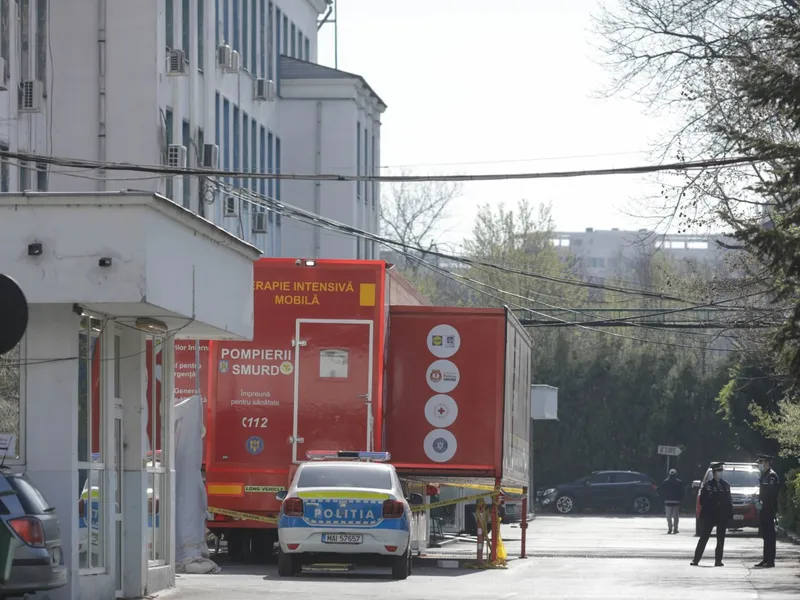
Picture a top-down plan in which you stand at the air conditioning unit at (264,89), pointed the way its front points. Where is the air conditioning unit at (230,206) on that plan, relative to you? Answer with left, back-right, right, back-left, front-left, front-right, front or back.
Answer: front-right

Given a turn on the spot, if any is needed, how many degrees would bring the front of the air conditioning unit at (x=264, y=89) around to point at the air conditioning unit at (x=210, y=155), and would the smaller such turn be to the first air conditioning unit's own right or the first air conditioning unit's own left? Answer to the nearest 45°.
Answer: approximately 45° to the first air conditioning unit's own right

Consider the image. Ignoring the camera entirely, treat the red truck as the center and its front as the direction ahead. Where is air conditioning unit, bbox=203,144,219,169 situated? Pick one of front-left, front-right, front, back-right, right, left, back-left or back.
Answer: front

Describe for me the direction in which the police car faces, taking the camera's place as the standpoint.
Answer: facing away from the viewer

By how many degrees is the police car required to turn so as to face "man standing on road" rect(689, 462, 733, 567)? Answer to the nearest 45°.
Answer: approximately 45° to its right

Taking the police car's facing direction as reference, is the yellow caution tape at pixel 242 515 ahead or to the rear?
ahead

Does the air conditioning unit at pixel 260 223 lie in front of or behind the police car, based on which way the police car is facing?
in front

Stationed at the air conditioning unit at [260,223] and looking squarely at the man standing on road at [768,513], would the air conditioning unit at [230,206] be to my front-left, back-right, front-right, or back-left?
front-right

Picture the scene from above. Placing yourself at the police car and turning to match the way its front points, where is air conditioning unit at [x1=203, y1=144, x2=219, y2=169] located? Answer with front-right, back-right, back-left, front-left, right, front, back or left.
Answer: front

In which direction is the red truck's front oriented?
away from the camera

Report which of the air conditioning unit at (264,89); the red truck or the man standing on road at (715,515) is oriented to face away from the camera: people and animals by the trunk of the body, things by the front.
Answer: the red truck

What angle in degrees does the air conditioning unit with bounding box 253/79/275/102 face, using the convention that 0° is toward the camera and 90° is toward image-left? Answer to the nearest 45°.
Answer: approximately 315°

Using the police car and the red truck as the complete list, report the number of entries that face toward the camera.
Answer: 0

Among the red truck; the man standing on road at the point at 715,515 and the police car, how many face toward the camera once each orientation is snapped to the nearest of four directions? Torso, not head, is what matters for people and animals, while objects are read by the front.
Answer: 1

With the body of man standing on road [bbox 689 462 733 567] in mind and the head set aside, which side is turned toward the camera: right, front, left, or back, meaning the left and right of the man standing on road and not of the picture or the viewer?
front

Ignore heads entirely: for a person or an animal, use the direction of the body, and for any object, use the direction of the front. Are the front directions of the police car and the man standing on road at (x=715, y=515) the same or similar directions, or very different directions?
very different directions
